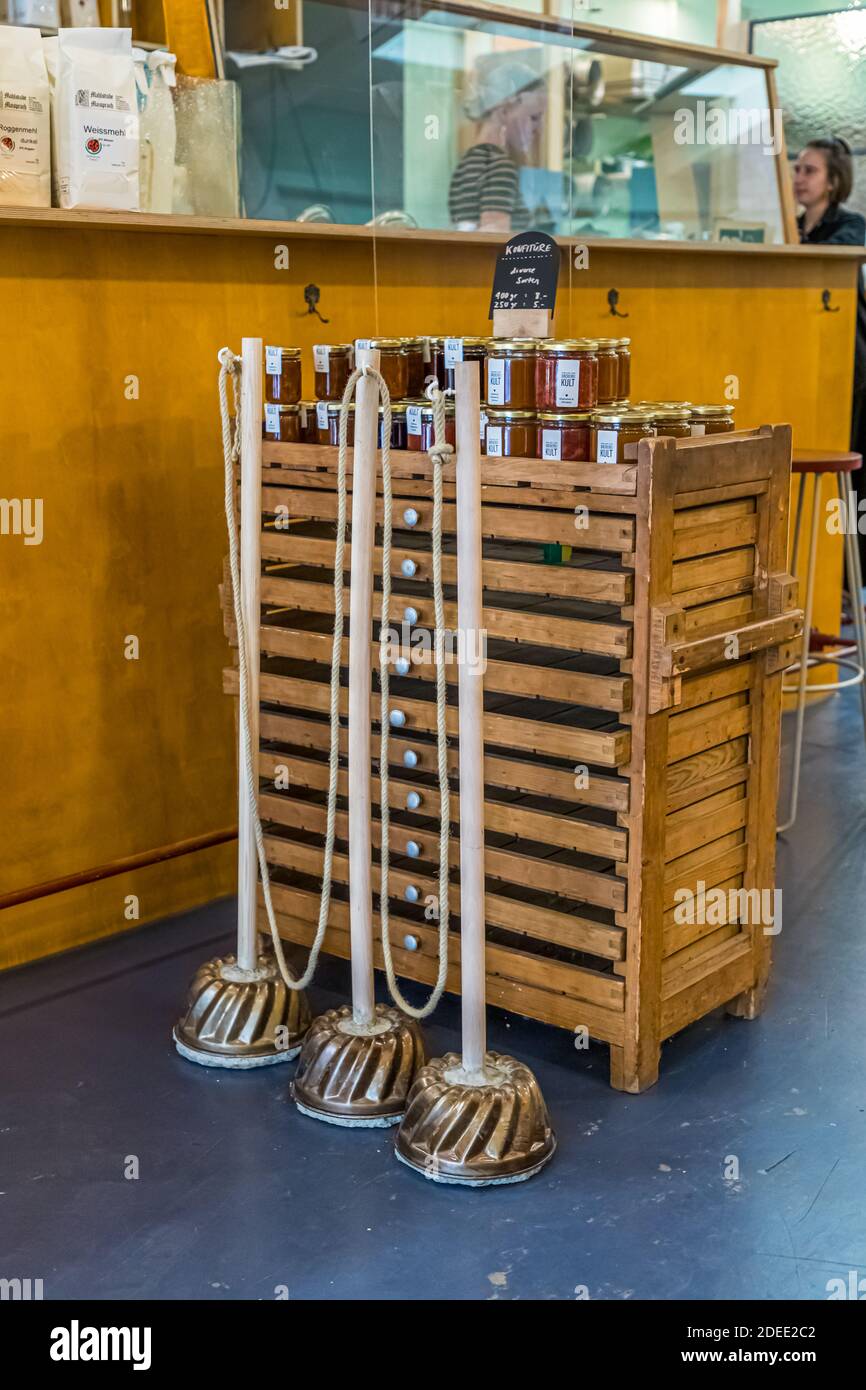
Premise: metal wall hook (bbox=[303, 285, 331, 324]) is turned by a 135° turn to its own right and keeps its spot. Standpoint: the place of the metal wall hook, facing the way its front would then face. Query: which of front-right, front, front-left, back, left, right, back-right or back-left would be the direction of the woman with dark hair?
back-right

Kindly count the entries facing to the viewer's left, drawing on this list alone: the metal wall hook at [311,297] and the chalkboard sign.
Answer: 0

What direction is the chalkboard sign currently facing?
toward the camera

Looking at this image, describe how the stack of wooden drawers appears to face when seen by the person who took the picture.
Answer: facing the viewer and to the left of the viewer

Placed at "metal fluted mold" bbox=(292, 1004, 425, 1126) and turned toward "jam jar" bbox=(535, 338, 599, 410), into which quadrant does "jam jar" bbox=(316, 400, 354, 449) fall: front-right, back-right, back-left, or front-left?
front-left

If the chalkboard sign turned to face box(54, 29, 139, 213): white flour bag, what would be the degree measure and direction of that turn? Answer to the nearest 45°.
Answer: approximately 90° to its right

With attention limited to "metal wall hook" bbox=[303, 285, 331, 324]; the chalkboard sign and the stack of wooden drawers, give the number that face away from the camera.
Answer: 0

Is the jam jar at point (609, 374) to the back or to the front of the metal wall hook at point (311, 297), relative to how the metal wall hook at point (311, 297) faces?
to the front

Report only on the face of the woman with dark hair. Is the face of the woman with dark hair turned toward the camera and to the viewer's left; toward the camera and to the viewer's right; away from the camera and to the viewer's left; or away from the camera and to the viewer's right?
toward the camera and to the viewer's left

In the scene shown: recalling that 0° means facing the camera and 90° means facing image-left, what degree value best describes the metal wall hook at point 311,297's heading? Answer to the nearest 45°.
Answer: approximately 315°

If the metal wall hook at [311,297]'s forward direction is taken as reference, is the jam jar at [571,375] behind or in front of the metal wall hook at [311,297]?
in front

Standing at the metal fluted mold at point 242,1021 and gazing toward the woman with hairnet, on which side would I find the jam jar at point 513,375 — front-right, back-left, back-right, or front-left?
front-right

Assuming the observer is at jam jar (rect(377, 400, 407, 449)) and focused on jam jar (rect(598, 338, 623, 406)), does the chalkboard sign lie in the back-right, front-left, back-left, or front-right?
front-left

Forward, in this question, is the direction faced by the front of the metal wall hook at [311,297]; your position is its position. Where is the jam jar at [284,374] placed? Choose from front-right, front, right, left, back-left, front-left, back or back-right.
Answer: front-right

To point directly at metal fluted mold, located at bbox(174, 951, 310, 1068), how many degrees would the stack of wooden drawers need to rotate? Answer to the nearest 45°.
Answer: approximately 45° to its right

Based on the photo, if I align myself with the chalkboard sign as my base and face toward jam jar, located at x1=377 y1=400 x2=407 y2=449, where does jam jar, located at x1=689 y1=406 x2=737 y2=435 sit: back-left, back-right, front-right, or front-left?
back-left
